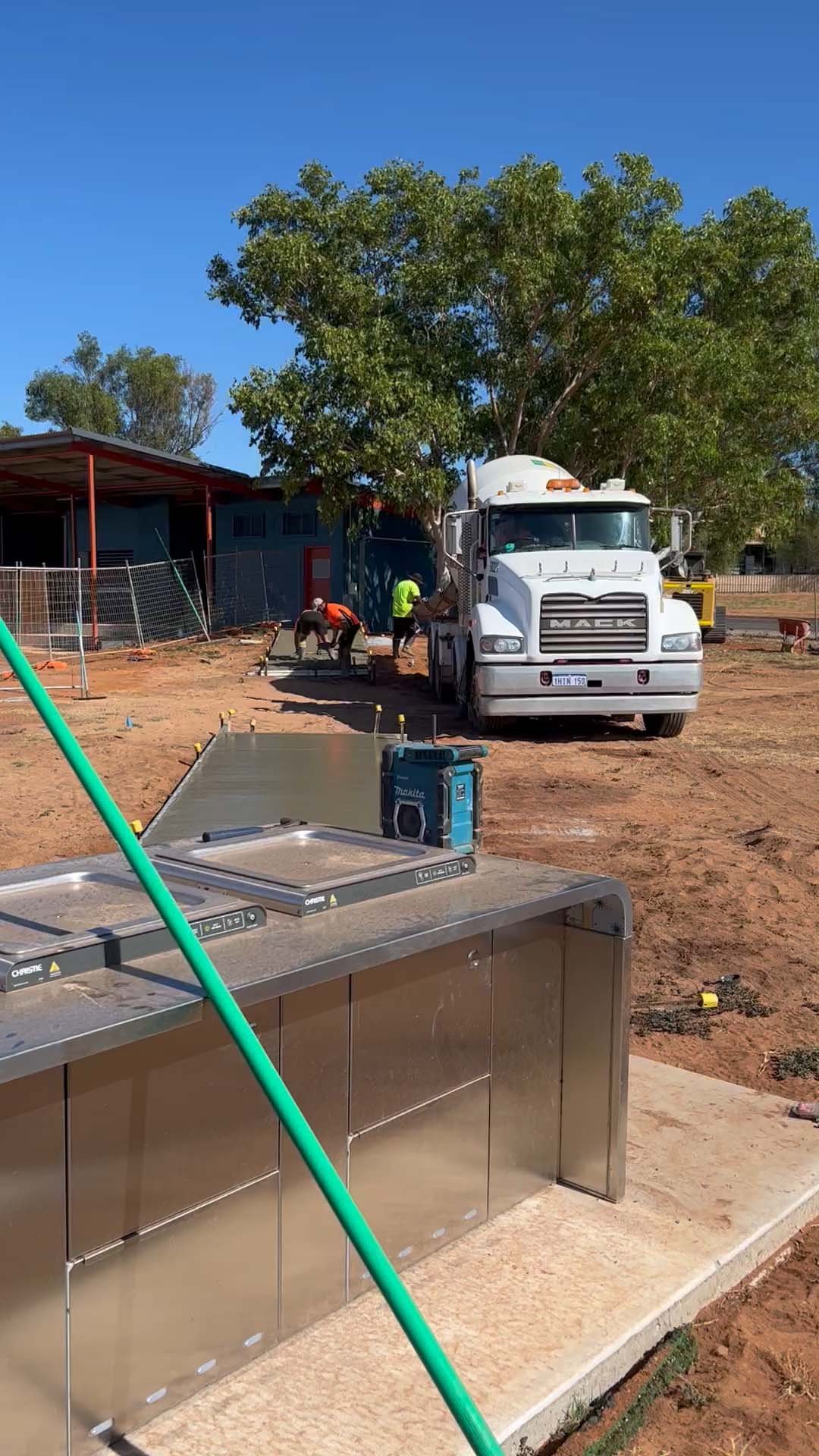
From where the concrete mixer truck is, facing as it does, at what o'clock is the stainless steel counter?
The stainless steel counter is roughly at 12 o'clock from the concrete mixer truck.

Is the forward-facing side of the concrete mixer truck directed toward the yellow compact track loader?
no

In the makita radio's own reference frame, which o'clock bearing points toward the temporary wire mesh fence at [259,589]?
The temporary wire mesh fence is roughly at 4 o'clock from the makita radio.

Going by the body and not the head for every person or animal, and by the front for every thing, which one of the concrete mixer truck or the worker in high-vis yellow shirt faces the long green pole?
the concrete mixer truck

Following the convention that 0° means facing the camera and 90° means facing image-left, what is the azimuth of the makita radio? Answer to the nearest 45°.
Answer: approximately 45°

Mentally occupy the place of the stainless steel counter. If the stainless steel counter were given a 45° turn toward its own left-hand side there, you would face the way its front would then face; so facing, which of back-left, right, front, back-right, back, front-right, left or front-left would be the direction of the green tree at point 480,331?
left

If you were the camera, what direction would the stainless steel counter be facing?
facing the viewer and to the right of the viewer

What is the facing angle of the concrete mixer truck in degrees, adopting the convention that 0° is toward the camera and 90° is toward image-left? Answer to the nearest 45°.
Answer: approximately 0°

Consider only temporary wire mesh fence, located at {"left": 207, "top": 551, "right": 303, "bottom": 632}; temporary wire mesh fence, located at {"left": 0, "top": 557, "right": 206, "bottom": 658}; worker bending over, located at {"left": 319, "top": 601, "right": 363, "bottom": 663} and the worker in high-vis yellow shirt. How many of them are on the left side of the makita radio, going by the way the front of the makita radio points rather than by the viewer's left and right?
0

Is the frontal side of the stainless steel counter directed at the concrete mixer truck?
no

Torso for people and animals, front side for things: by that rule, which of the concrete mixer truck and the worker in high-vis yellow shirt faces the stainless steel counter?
the concrete mixer truck

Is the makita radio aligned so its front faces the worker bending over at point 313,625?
no
